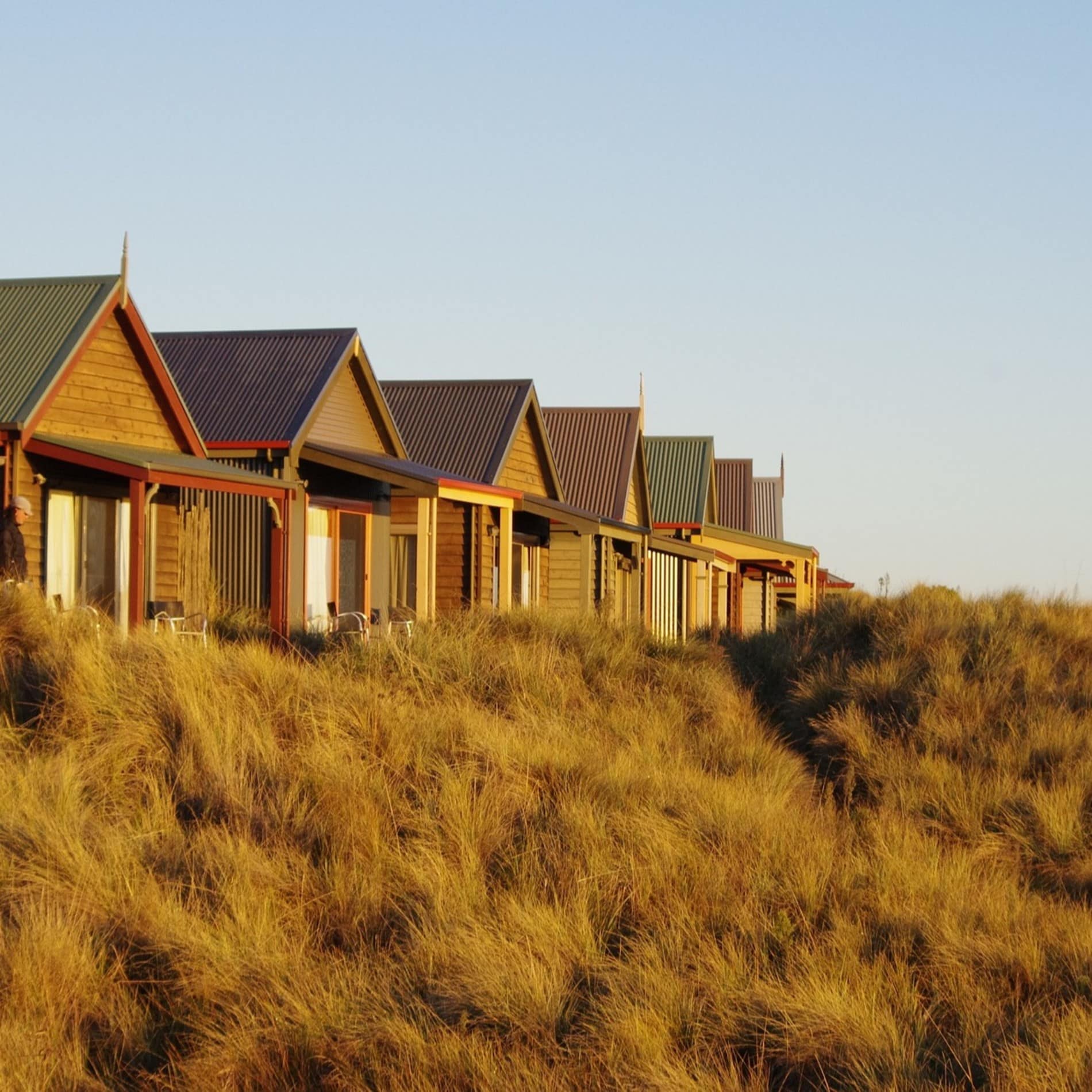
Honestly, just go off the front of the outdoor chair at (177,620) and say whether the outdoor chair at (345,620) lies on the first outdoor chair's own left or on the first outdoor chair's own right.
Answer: on the first outdoor chair's own left

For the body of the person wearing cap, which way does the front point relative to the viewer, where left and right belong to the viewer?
facing to the right of the viewer

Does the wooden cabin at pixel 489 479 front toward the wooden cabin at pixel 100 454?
no

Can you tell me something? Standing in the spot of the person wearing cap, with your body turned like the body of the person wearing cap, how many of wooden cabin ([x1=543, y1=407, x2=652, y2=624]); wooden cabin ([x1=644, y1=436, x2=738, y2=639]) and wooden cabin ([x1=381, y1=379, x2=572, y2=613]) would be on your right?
0

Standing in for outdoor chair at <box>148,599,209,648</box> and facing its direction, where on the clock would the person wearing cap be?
The person wearing cap is roughly at 3 o'clock from the outdoor chair.

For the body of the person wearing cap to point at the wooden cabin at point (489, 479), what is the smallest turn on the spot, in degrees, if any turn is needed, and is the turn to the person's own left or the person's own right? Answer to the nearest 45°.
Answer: approximately 45° to the person's own left

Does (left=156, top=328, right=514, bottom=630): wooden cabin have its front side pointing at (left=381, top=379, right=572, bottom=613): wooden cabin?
no

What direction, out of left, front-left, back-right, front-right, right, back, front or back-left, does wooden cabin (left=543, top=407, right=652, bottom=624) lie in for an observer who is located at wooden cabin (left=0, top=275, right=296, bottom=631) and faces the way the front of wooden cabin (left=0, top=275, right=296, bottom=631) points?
left

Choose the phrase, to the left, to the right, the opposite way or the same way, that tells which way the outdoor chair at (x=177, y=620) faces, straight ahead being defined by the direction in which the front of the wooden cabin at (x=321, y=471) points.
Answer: the same way

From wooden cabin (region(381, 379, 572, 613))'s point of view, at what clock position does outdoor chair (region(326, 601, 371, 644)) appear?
The outdoor chair is roughly at 2 o'clock from the wooden cabin.

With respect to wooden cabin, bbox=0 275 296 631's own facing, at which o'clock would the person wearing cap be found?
The person wearing cap is roughly at 2 o'clock from the wooden cabin.

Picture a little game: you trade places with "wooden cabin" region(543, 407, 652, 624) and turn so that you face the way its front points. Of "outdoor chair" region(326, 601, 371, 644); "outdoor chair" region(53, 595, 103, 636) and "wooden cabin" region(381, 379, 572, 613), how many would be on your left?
0

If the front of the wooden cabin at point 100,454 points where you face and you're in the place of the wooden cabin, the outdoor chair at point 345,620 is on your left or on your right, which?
on your left

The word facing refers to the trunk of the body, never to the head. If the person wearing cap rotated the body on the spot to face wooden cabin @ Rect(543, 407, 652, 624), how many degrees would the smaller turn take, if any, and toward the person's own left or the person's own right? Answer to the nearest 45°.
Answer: approximately 45° to the person's own left

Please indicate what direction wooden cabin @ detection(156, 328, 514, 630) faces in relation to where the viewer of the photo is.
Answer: facing the viewer and to the right of the viewer

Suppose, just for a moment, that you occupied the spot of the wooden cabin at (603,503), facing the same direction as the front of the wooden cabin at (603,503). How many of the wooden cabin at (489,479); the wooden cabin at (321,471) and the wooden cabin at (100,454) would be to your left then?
0

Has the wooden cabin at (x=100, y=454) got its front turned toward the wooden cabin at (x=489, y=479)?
no

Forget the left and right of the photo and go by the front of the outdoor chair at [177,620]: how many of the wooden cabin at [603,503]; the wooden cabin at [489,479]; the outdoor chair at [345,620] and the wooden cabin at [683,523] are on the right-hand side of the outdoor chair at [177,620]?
0
